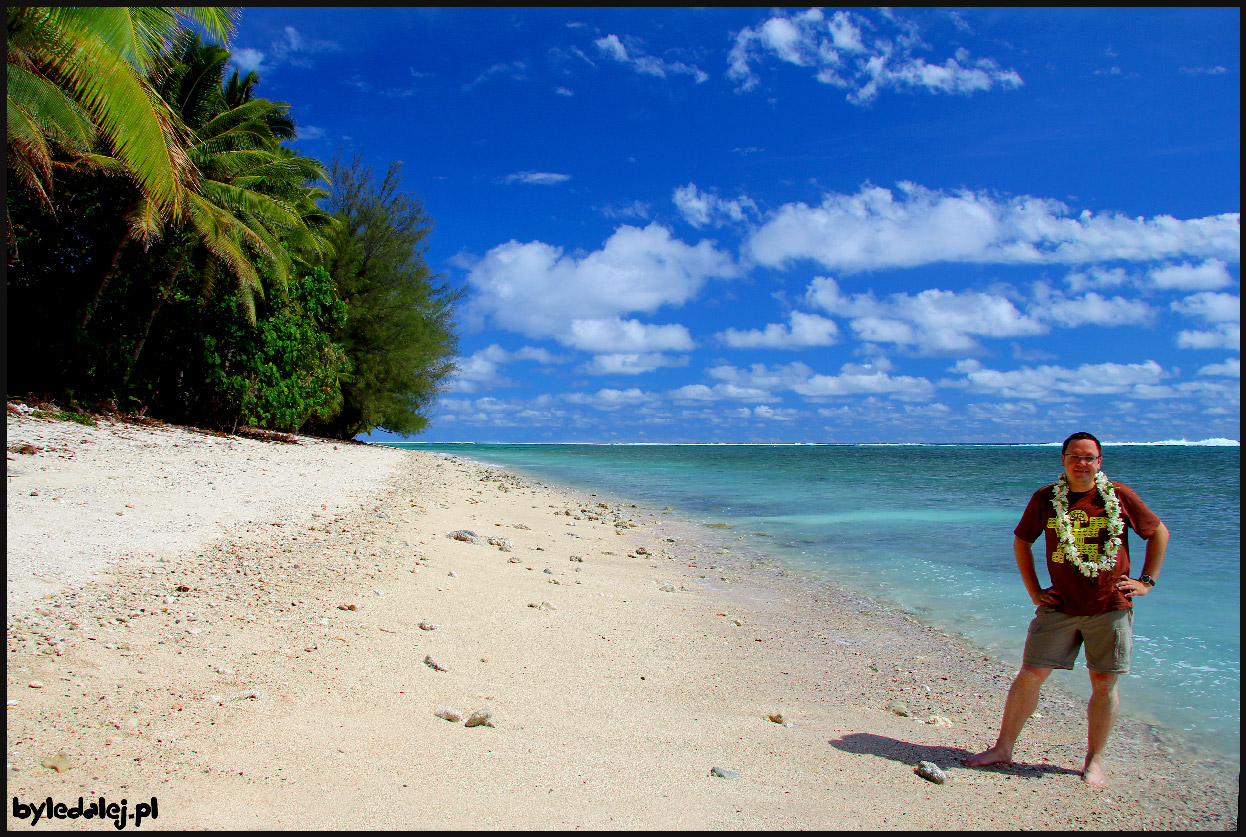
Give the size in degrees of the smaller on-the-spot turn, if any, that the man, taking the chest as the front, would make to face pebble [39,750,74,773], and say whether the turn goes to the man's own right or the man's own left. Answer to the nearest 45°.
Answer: approximately 45° to the man's own right

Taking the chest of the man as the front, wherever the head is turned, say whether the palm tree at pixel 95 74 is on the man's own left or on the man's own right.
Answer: on the man's own right

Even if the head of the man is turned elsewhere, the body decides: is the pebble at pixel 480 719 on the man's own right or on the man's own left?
on the man's own right

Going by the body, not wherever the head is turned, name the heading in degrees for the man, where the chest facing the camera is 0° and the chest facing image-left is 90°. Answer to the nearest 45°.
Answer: approximately 0°

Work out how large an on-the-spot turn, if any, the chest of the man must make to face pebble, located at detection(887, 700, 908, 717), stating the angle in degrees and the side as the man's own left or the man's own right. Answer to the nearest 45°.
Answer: approximately 135° to the man's own right
